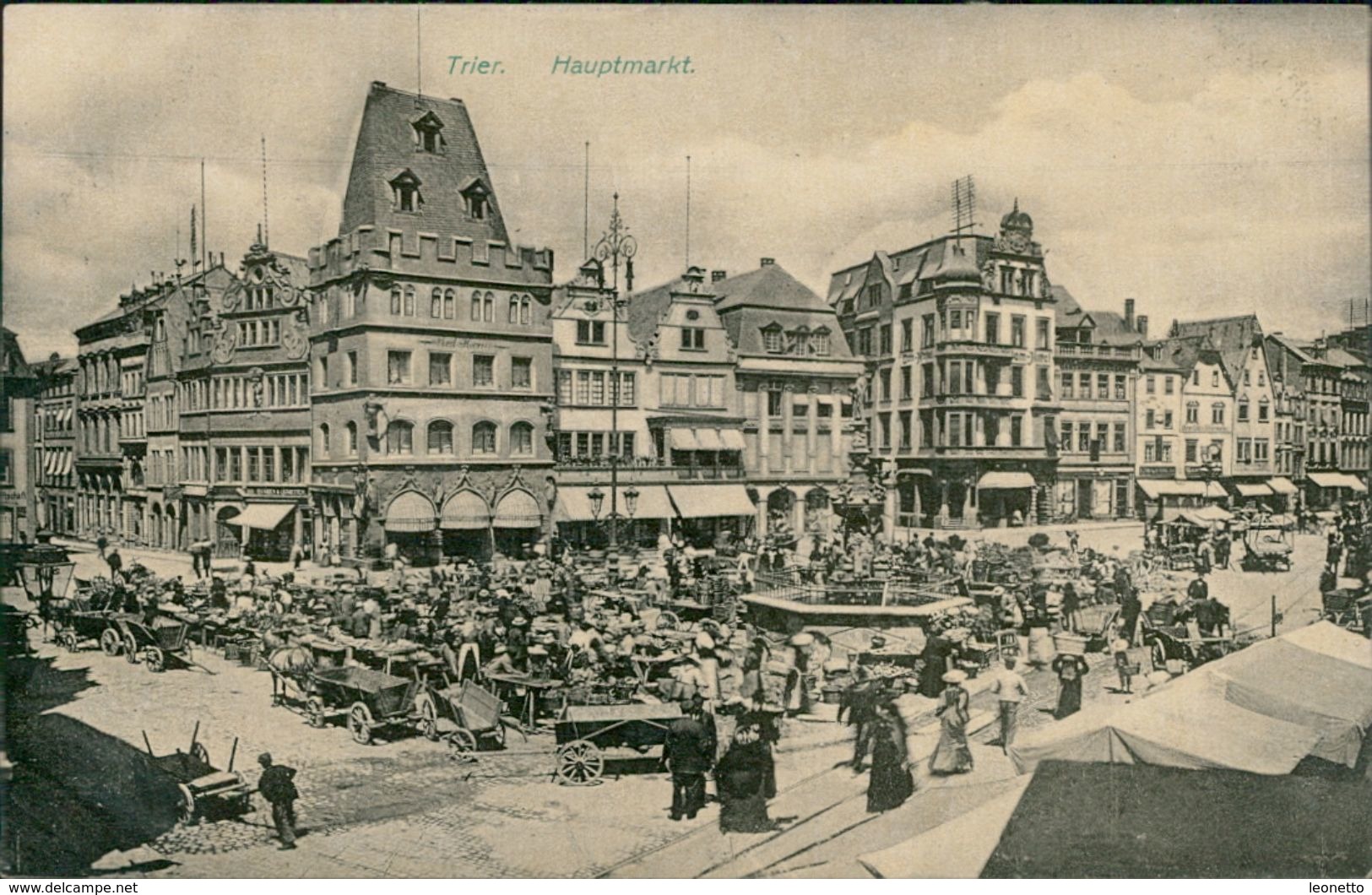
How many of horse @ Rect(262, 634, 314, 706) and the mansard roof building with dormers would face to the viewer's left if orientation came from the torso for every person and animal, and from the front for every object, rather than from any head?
1

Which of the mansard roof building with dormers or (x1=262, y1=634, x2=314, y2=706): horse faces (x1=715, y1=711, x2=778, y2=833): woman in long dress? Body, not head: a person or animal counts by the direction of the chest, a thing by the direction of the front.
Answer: the mansard roof building with dormers

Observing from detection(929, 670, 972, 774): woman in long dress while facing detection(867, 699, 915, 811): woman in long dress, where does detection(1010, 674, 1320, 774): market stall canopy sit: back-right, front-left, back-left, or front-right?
back-left

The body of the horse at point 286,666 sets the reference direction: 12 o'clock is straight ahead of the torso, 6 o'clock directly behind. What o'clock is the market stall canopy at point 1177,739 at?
The market stall canopy is roughly at 7 o'clock from the horse.

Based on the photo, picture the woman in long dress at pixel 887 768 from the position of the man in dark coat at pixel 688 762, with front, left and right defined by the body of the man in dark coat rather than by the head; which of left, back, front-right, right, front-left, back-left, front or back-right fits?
right

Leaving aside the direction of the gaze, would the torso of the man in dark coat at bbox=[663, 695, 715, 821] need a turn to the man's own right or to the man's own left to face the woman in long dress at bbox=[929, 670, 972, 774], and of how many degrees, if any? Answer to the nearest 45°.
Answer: approximately 90° to the man's own right

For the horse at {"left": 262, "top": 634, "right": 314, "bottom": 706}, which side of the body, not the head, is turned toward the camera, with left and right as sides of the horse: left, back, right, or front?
left

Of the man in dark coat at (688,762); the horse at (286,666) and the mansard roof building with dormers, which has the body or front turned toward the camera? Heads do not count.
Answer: the mansard roof building with dormers

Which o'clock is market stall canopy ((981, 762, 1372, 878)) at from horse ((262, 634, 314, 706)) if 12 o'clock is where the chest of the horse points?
The market stall canopy is roughly at 7 o'clock from the horse.

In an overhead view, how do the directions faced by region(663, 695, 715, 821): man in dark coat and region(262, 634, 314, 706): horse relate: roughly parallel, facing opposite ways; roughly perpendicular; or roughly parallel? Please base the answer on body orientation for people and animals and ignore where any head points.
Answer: roughly perpendicular

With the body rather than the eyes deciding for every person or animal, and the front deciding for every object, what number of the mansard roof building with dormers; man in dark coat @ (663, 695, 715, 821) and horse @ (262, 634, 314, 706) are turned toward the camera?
1

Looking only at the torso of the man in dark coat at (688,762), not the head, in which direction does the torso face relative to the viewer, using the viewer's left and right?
facing away from the viewer

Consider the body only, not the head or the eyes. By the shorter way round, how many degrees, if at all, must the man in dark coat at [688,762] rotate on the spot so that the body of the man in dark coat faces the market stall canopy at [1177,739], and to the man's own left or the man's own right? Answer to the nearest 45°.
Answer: approximately 90° to the man's own right

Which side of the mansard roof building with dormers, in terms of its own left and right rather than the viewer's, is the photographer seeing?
front
